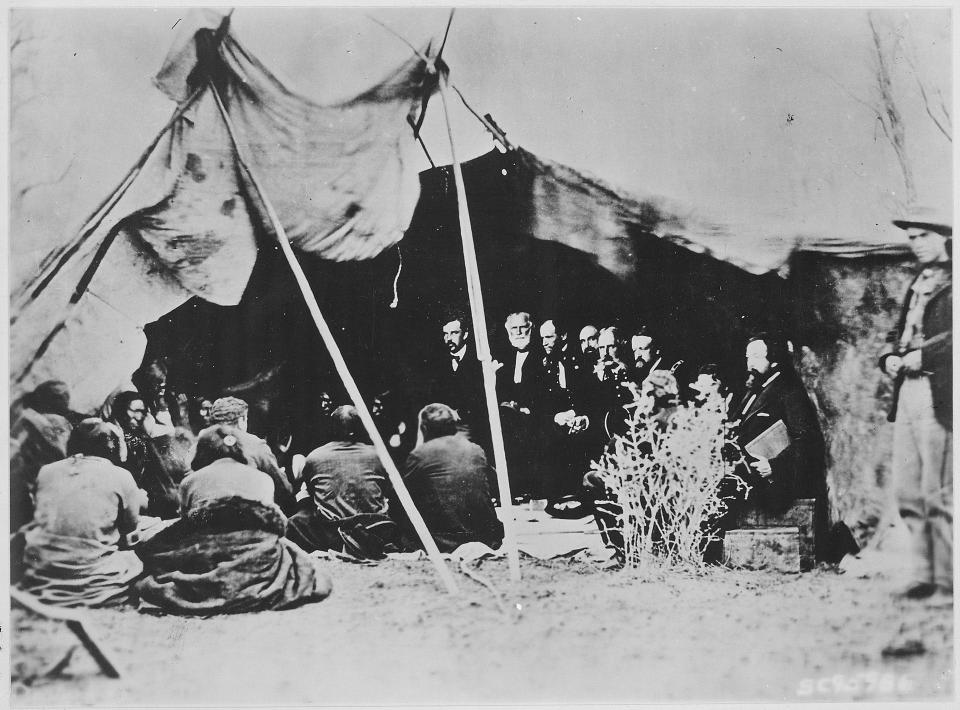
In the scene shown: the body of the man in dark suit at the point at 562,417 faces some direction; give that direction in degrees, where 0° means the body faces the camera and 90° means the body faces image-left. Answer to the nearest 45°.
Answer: approximately 45°

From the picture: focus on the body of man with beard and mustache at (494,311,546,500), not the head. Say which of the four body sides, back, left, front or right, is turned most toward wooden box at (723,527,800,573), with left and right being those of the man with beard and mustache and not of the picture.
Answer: left

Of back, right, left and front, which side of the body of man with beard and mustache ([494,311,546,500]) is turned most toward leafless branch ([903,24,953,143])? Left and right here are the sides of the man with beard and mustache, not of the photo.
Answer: left

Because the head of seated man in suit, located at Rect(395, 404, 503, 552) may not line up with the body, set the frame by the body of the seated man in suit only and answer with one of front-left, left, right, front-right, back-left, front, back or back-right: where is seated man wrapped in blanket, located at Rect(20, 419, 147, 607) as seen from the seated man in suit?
left

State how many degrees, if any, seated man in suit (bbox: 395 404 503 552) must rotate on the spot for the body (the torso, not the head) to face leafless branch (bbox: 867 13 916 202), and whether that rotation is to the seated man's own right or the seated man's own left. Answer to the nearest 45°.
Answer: approximately 90° to the seated man's own right

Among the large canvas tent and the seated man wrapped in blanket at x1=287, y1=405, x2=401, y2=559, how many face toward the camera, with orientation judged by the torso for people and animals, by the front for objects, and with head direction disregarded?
1

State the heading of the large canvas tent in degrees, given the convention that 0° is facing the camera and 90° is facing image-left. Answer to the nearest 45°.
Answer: approximately 0°

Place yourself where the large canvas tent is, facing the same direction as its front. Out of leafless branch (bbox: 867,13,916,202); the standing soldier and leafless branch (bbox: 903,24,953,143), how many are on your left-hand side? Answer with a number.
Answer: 3

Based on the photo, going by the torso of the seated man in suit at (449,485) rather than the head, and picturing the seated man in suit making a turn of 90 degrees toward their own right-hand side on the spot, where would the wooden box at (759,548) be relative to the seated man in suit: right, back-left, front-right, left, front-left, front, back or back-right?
front

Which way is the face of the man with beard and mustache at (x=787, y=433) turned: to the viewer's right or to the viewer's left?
to the viewer's left

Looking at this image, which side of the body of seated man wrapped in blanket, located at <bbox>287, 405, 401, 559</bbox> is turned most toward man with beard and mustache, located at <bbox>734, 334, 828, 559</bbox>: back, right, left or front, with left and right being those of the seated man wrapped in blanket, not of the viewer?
right

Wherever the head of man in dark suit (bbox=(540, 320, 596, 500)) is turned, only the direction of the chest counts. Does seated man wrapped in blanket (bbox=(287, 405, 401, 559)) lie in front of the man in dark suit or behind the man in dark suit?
in front

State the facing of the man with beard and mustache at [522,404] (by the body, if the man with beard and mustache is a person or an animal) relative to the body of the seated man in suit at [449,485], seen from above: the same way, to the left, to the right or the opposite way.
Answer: the opposite way

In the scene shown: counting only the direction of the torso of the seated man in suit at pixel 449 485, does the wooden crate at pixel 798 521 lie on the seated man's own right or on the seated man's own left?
on the seated man's own right

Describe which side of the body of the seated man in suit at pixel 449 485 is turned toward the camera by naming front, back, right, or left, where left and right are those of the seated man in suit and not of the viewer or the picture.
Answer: back
